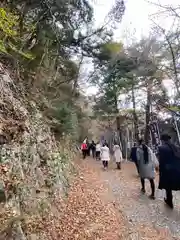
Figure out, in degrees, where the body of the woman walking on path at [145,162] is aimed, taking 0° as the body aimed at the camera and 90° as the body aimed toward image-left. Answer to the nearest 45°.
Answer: approximately 135°

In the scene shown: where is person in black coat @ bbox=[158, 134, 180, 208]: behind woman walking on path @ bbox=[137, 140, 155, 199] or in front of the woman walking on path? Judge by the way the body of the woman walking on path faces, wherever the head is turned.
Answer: behind
